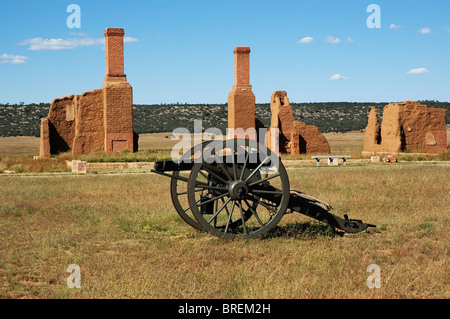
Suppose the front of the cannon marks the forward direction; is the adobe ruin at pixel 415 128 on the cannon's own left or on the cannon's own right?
on the cannon's own right

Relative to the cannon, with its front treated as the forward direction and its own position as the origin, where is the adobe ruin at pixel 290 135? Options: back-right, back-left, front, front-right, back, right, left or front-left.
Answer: right

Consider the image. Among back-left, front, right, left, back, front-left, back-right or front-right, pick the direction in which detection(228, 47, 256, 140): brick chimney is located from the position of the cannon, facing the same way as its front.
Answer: right

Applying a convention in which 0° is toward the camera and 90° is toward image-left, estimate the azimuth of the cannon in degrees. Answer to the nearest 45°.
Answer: approximately 90°

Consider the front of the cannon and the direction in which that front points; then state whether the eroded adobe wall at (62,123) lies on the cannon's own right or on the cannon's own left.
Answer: on the cannon's own right

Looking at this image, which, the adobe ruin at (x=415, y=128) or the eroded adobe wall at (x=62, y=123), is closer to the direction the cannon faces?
the eroded adobe wall

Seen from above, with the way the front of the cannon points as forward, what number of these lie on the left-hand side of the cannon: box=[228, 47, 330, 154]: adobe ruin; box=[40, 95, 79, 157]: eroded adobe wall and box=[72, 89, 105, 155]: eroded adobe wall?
0

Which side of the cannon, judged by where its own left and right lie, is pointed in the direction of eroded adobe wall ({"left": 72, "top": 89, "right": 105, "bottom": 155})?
right

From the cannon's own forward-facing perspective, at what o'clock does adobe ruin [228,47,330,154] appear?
The adobe ruin is roughly at 3 o'clock from the cannon.
